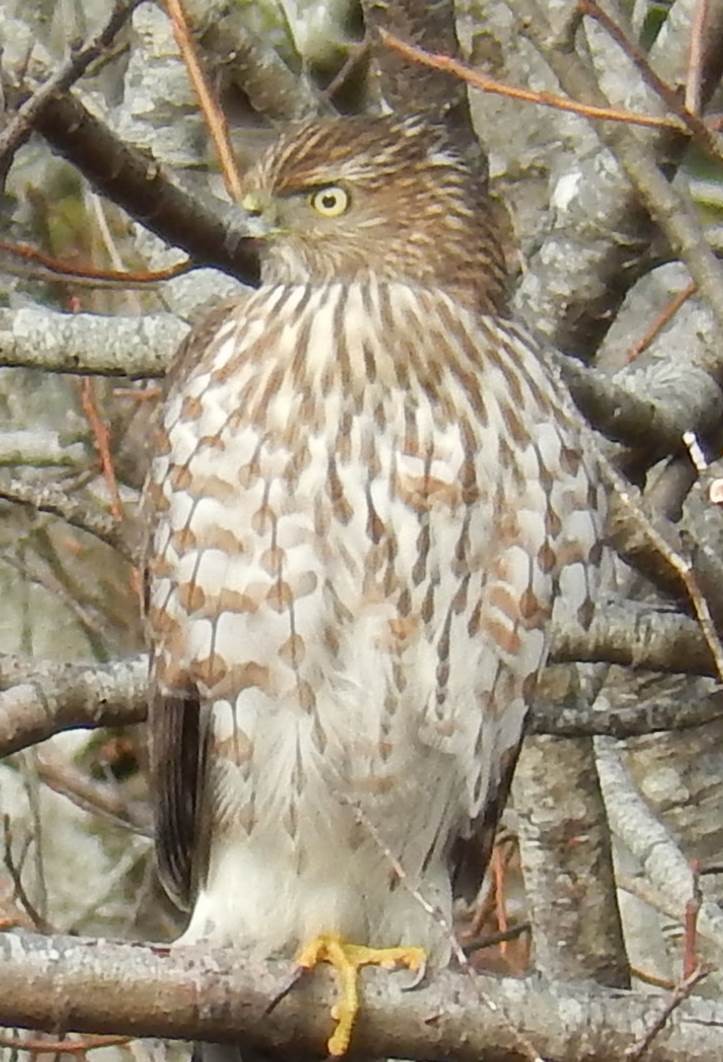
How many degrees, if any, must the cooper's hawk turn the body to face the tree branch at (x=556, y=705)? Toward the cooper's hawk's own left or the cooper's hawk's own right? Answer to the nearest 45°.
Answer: approximately 135° to the cooper's hawk's own left

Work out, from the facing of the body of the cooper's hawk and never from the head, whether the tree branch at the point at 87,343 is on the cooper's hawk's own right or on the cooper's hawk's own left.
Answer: on the cooper's hawk's own right

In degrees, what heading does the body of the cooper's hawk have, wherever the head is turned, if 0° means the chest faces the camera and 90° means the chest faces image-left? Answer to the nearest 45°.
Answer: approximately 0°
